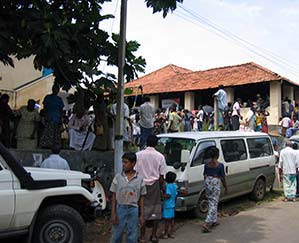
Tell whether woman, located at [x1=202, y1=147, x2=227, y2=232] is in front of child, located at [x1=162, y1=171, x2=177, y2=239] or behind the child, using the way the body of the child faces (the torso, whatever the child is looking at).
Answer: behind

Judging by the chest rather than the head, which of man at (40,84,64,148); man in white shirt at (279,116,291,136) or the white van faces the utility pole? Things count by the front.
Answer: the white van

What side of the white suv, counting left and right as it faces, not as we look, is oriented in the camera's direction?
right
